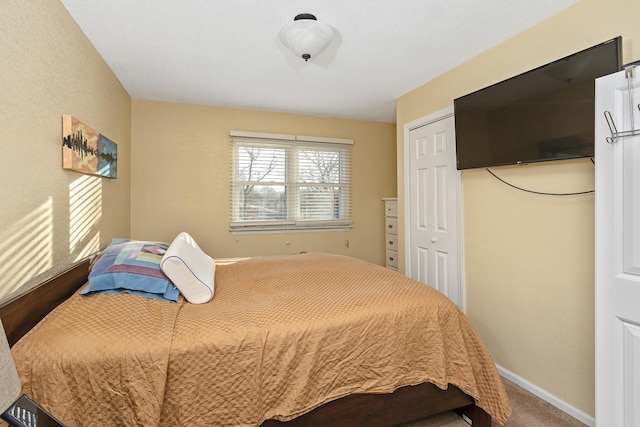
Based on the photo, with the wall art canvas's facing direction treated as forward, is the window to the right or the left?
on its left

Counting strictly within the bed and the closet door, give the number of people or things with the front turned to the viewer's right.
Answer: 1

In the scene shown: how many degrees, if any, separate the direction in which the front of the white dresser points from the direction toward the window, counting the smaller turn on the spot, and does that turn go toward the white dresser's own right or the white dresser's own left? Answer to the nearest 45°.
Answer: approximately 45° to the white dresser's own right

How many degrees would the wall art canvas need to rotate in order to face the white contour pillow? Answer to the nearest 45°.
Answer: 0° — it already faces it

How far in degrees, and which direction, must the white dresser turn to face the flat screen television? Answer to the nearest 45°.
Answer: approximately 90° to its left

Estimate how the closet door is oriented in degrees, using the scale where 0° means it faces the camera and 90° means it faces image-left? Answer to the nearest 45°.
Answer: approximately 45°

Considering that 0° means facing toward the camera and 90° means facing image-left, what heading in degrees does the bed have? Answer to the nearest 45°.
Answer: approximately 270°

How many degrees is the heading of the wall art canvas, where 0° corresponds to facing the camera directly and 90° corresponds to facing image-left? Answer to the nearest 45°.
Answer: approximately 315°

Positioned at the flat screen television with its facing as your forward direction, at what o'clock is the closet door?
The closet door is roughly at 3 o'clock from the flat screen television.

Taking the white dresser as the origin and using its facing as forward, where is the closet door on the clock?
The closet door is roughly at 10 o'clock from the white dresser.
